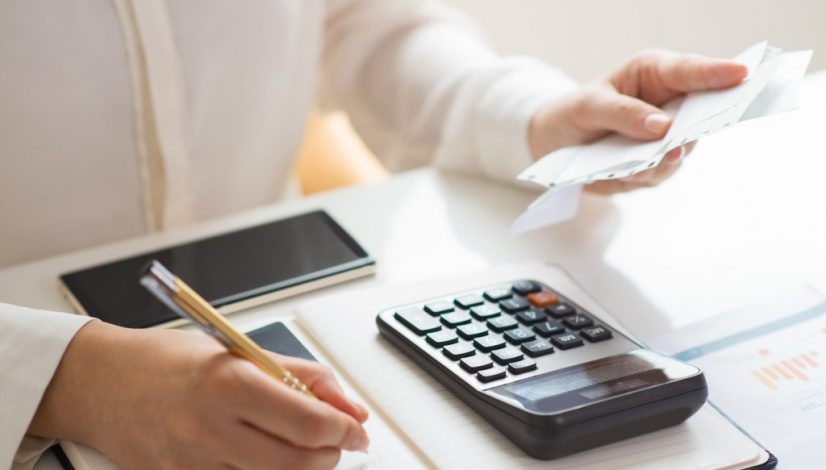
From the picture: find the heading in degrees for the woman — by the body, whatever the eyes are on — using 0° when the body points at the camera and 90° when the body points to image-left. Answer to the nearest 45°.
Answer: approximately 315°

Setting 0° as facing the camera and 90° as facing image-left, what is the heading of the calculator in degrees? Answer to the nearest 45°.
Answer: approximately 135°

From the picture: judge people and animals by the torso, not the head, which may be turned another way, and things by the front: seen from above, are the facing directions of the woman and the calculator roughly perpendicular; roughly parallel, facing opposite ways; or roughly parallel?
roughly parallel, facing opposite ways
